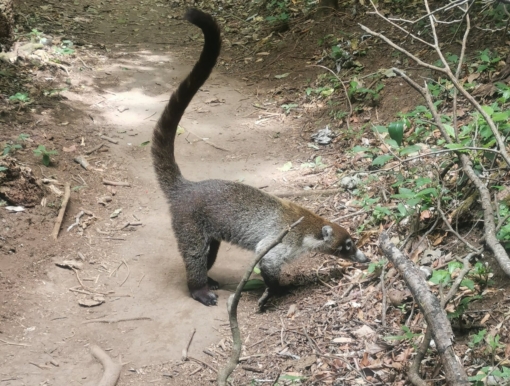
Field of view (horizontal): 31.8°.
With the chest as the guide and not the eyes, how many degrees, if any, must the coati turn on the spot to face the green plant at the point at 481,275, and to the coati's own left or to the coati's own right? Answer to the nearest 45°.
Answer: approximately 45° to the coati's own right

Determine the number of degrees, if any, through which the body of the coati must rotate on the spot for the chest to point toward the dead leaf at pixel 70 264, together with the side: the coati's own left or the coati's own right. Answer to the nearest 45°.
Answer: approximately 180°

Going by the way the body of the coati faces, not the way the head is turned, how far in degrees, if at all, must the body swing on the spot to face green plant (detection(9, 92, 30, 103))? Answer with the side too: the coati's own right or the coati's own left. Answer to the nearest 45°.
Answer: approximately 135° to the coati's own left

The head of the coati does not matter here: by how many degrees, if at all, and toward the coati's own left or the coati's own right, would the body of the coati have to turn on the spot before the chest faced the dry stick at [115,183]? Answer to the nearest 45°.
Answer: approximately 135° to the coati's own left

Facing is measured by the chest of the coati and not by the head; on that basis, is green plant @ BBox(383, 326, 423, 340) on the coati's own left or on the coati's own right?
on the coati's own right

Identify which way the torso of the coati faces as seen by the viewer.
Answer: to the viewer's right

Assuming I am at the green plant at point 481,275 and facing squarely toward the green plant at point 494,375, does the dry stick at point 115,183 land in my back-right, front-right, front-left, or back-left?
back-right

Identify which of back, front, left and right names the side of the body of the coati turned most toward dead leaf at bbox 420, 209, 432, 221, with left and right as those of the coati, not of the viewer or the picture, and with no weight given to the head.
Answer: front

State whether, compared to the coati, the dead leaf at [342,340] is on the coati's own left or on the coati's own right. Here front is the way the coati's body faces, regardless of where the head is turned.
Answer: on the coati's own right

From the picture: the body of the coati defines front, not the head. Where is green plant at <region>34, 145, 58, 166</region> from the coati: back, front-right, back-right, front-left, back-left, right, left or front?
back-left

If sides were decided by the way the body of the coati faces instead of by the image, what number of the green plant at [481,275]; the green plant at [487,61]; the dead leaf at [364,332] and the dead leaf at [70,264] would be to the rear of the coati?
1
